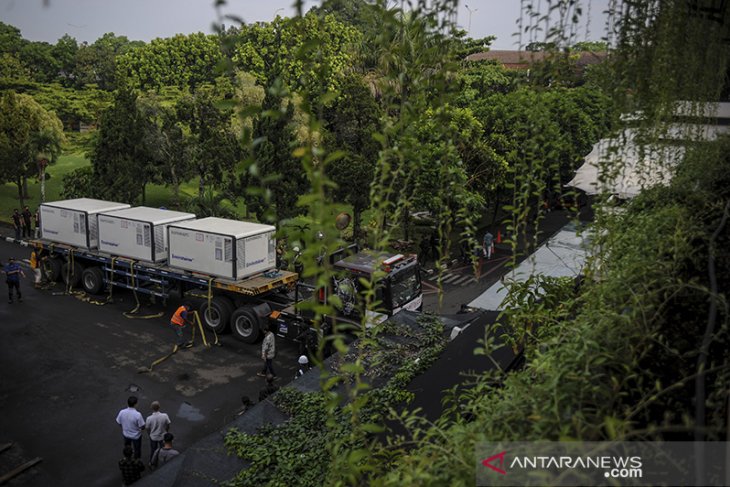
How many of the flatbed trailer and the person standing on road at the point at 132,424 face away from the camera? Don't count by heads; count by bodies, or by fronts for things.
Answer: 1

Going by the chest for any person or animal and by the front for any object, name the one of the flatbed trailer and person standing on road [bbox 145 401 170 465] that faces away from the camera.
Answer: the person standing on road

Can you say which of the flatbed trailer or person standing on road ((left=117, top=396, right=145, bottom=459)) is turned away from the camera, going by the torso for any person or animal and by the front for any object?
the person standing on road

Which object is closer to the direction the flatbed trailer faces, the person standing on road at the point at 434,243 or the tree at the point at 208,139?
the person standing on road

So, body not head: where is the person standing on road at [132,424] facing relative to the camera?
away from the camera

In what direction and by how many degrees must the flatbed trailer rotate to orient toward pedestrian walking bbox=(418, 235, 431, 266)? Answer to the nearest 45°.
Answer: approximately 90° to its left

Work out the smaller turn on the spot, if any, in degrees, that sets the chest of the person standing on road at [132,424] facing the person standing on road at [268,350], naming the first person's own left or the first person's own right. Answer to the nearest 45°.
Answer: approximately 45° to the first person's own right

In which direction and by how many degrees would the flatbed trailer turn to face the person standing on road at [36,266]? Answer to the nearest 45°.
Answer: approximately 180°

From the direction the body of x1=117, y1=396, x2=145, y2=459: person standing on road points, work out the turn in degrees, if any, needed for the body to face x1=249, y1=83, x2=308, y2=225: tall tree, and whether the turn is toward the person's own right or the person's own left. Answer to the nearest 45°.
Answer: approximately 45° to the person's own right

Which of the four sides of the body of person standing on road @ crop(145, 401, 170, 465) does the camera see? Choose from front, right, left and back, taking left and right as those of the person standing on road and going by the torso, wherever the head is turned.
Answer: back

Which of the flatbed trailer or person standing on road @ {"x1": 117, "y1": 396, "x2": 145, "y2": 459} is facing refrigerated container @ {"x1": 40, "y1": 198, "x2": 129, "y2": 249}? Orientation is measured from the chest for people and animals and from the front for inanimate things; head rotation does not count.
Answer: the person standing on road

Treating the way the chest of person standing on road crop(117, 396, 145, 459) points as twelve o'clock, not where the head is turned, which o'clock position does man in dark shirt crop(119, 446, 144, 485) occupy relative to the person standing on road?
The man in dark shirt is roughly at 6 o'clock from the person standing on road.
